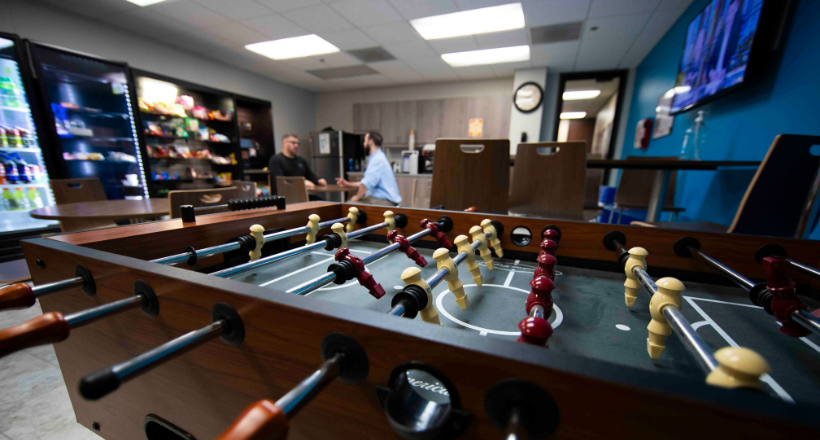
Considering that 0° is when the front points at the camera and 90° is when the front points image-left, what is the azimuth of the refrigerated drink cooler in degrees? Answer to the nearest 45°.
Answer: approximately 315°

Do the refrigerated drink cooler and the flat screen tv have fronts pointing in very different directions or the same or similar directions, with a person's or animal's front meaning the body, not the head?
very different directions

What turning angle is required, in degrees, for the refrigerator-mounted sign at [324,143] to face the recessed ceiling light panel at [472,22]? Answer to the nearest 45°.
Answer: approximately 45° to its left

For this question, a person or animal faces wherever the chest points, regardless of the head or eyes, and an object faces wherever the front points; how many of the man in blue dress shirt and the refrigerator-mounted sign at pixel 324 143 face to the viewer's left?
1

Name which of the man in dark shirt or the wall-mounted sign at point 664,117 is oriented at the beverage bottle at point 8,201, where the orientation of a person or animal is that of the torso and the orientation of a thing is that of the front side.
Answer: the wall-mounted sign

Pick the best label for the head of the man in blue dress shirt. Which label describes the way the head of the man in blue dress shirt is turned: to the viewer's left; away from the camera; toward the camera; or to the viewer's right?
to the viewer's left

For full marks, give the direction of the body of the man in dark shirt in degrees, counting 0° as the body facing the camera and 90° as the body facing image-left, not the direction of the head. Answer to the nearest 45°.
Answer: approximately 315°

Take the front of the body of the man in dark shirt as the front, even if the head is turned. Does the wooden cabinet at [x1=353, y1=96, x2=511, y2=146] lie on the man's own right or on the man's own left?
on the man's own left

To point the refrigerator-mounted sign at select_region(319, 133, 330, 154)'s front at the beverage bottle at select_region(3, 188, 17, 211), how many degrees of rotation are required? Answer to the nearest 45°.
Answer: approximately 45° to its right

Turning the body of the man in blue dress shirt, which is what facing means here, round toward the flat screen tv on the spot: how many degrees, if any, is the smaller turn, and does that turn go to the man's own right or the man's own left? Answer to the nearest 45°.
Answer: approximately 135° to the man's own left

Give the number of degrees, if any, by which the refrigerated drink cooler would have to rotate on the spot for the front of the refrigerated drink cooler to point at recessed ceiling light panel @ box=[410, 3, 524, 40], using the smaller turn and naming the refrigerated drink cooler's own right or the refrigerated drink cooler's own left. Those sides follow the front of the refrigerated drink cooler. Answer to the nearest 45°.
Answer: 0° — it already faces it
